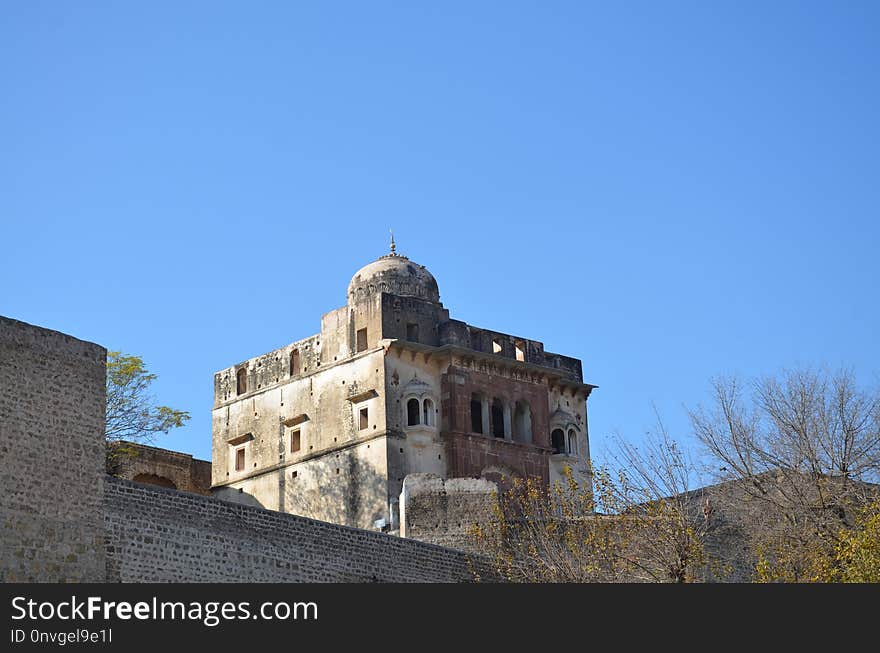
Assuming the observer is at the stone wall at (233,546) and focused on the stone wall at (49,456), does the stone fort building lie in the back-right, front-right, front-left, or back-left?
back-right

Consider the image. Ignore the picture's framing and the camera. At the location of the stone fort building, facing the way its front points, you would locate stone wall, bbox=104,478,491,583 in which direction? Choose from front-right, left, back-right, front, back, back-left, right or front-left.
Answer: front-right

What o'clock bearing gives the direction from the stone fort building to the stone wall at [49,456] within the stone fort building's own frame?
The stone wall is roughly at 2 o'clock from the stone fort building.

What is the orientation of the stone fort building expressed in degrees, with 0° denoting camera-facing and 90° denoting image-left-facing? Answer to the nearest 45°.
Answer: approximately 315°

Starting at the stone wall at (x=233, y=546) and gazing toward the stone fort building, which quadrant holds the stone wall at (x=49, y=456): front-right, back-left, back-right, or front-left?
back-left
